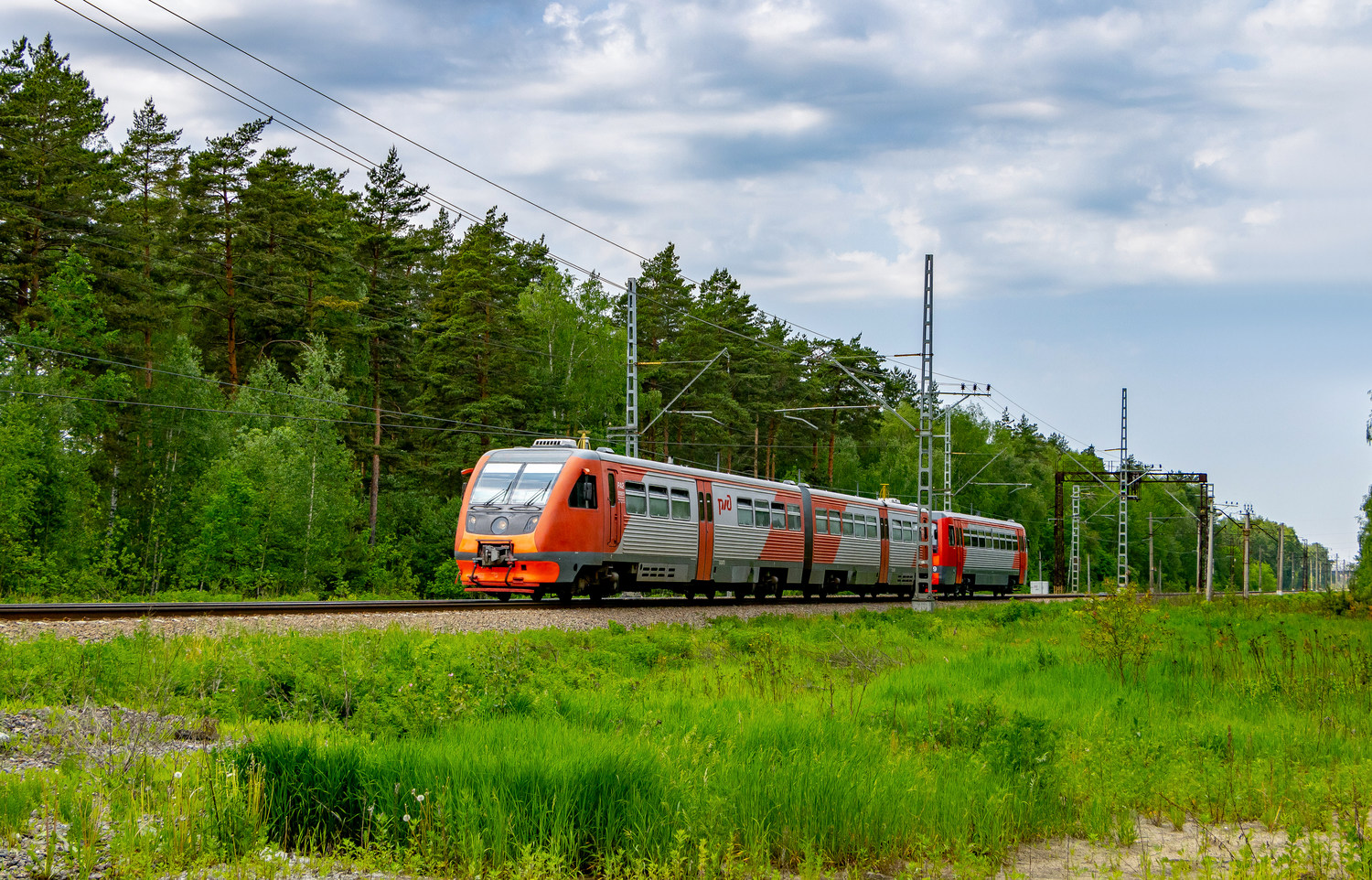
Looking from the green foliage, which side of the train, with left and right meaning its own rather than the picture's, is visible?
left

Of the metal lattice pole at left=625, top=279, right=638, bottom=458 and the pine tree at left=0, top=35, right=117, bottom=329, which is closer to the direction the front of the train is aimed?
the pine tree

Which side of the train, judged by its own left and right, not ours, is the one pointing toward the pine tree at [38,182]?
right

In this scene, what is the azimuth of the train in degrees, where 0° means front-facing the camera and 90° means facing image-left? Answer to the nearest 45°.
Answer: approximately 45°

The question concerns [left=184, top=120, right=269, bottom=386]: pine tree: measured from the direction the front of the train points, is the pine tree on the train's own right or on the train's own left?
on the train's own right

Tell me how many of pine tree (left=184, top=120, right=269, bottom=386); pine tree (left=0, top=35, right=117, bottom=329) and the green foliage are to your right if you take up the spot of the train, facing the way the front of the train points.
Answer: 2
